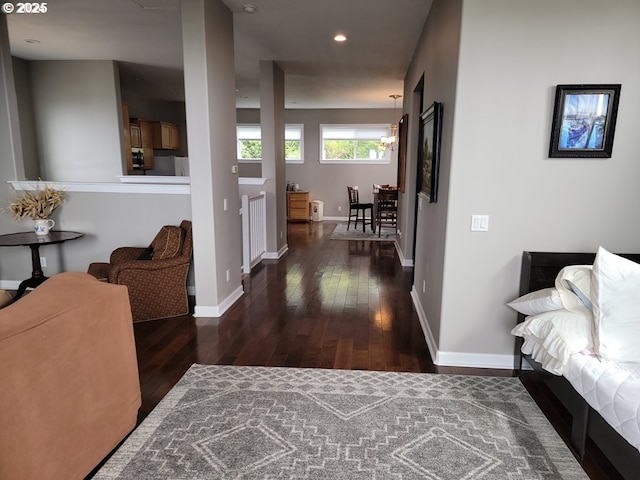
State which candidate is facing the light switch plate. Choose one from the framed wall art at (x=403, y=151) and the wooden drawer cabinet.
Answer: the wooden drawer cabinet

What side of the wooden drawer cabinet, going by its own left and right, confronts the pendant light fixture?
left

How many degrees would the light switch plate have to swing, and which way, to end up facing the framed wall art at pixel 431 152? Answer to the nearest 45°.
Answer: approximately 135° to its right

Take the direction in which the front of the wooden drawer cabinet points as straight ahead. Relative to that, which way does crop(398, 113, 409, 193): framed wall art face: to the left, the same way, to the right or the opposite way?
to the right

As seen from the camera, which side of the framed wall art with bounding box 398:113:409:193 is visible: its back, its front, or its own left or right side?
left

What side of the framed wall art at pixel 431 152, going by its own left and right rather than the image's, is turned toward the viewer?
left

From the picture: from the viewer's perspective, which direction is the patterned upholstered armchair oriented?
to the viewer's left

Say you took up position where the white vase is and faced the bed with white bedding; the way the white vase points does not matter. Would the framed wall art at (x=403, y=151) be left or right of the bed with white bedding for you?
left

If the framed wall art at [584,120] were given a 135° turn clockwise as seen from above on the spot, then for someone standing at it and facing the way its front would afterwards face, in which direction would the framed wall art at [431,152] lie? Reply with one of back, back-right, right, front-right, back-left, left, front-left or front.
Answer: front-left

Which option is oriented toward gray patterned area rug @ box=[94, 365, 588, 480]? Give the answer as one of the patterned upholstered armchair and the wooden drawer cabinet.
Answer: the wooden drawer cabinet

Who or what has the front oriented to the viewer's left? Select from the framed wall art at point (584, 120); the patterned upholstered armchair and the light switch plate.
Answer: the patterned upholstered armchair

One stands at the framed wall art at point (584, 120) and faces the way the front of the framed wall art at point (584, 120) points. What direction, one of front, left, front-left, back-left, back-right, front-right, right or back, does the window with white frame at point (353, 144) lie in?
back-right

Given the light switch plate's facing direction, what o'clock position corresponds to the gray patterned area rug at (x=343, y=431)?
The gray patterned area rug is roughly at 1 o'clock from the light switch plate.

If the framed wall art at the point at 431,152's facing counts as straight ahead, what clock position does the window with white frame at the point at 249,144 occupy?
The window with white frame is roughly at 2 o'clock from the framed wall art.
